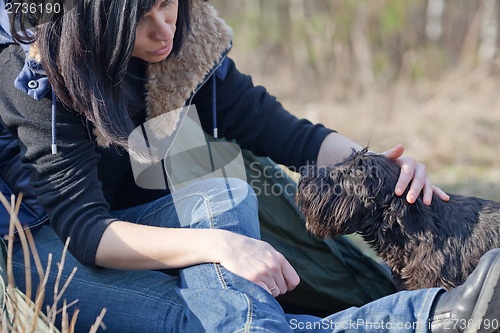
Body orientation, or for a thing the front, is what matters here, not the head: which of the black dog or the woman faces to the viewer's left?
the black dog

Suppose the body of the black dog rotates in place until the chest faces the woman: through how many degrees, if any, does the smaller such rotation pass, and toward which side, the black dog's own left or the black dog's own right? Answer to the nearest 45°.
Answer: approximately 45° to the black dog's own left

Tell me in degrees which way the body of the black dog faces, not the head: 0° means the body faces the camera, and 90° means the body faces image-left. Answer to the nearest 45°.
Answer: approximately 90°

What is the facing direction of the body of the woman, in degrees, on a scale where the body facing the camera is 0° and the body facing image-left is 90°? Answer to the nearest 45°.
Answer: approximately 315°

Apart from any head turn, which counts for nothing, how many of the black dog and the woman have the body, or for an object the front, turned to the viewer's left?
1
